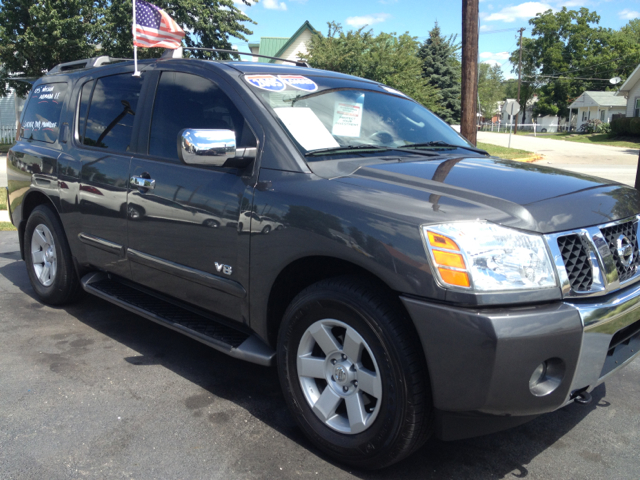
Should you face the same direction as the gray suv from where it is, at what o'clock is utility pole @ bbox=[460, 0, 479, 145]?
The utility pole is roughly at 8 o'clock from the gray suv.

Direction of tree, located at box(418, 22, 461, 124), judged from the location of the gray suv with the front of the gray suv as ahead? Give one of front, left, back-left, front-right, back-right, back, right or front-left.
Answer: back-left

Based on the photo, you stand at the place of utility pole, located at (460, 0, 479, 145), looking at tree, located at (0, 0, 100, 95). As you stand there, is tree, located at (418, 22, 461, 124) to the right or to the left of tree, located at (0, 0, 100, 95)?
right

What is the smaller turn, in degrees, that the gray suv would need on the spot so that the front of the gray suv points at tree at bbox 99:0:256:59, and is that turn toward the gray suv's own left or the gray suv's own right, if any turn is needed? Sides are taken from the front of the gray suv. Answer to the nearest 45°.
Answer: approximately 135° to the gray suv's own left

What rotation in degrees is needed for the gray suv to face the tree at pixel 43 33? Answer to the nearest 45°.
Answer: approximately 180°

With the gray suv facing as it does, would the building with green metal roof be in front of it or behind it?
behind

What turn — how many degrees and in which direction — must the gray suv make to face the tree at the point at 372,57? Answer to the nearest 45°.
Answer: approximately 135° to its left

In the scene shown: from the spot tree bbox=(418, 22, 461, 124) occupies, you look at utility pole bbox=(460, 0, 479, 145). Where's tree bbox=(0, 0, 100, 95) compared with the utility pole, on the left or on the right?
right

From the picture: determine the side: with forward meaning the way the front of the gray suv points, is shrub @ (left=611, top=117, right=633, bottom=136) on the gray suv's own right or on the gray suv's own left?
on the gray suv's own left
